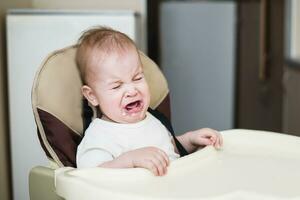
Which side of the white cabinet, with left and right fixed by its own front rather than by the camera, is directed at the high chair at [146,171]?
front

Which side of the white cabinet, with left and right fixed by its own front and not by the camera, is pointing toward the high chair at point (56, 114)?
front

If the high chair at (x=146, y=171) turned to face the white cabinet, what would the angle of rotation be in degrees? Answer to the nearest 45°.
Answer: approximately 180°

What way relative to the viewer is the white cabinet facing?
toward the camera

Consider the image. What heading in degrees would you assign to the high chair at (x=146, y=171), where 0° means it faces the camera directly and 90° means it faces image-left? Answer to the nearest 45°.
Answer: approximately 315°

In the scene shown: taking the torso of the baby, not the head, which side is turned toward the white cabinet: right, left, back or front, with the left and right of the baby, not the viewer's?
back

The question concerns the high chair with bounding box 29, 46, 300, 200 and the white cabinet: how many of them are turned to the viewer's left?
0

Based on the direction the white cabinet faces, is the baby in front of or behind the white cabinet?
in front
